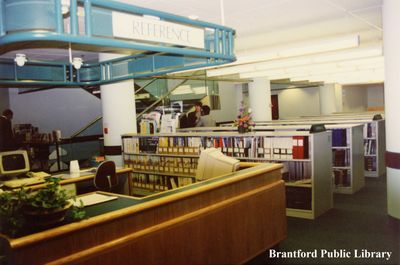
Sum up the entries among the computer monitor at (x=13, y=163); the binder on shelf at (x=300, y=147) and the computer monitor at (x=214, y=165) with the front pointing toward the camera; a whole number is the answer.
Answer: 2

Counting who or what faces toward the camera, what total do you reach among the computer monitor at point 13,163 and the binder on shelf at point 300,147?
2

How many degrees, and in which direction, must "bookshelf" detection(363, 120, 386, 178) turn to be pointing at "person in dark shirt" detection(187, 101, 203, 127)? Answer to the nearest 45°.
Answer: approximately 45° to its right

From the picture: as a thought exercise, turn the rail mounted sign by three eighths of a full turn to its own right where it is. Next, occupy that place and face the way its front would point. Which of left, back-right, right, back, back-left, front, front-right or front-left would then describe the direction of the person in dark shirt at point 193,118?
right

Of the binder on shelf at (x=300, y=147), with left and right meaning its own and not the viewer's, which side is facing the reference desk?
front

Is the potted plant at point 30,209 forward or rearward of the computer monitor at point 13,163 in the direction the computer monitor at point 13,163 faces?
forward

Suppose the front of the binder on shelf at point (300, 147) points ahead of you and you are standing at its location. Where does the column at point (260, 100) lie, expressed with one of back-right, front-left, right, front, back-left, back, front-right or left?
back

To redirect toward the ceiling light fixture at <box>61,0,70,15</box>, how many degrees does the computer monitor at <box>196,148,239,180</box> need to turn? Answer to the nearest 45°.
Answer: approximately 90° to its left

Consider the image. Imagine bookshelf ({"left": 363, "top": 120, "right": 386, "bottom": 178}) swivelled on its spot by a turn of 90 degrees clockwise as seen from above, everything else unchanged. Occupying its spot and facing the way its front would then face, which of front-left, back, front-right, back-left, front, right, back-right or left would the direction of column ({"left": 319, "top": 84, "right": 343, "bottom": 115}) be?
front-right

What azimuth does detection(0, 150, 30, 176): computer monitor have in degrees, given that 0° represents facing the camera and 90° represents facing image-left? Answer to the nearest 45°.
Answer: approximately 0°

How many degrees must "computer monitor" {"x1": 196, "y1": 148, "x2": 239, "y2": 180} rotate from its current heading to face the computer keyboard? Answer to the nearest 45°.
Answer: approximately 45° to its left
